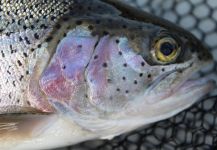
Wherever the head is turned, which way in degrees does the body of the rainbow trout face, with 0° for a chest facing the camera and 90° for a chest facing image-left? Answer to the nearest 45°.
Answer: approximately 270°
